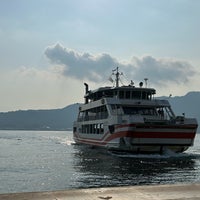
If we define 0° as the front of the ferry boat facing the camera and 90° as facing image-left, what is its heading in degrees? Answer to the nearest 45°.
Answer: approximately 315°
